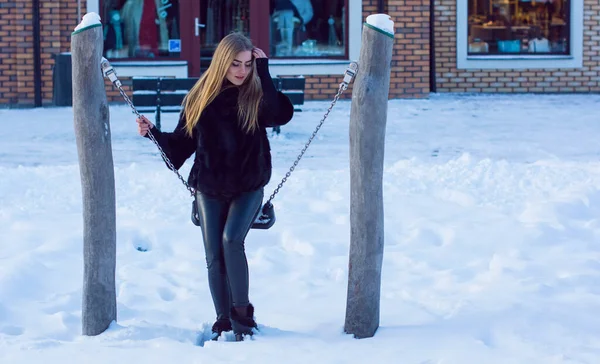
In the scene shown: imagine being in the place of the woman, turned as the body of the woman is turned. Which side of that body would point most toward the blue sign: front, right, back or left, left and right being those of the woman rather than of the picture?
back

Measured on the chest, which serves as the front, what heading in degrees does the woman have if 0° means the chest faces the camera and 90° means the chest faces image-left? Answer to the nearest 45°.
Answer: approximately 0°

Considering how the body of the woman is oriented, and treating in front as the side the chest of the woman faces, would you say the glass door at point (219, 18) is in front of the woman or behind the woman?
behind

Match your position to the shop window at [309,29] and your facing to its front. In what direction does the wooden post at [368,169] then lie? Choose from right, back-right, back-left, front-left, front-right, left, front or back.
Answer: front

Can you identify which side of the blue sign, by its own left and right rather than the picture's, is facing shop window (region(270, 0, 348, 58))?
left

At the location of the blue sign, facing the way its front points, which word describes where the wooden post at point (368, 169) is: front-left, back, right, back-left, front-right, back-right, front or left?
front

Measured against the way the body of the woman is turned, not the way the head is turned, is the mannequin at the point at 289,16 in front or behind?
behind

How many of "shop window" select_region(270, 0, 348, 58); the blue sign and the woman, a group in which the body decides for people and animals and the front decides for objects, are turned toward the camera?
3

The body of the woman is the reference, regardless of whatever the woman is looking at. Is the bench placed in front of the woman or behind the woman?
behind
